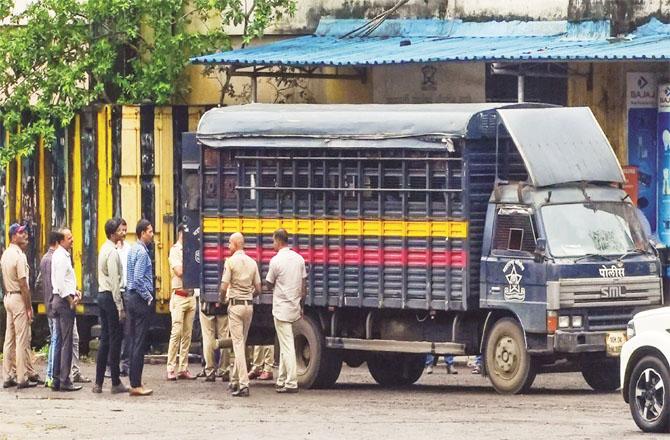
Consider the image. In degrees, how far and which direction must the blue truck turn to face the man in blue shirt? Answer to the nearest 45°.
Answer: approximately 135° to its right

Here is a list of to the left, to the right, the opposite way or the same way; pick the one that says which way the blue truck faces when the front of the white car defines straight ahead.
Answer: the opposite way

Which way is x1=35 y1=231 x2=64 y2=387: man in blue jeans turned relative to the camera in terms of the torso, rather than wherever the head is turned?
to the viewer's right

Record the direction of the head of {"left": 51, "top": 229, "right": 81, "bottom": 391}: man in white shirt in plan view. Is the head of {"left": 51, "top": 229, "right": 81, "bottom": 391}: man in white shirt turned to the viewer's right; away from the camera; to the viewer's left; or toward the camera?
to the viewer's right

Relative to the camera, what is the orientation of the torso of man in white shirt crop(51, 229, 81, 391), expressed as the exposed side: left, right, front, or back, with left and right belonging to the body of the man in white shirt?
right

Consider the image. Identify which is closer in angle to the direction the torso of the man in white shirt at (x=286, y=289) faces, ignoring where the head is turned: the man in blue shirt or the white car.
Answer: the man in blue shirt

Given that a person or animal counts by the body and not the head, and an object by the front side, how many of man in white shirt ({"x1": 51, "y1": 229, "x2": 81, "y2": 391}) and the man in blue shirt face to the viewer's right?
2

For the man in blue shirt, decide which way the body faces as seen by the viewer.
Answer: to the viewer's right

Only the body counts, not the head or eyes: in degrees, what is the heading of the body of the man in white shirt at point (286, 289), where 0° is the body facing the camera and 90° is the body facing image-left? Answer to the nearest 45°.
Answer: approximately 135°
